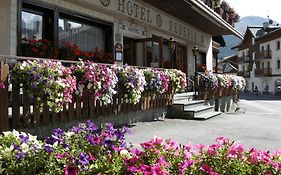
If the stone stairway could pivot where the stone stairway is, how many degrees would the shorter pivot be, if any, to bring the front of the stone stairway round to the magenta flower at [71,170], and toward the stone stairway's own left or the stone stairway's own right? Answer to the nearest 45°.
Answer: approximately 45° to the stone stairway's own right

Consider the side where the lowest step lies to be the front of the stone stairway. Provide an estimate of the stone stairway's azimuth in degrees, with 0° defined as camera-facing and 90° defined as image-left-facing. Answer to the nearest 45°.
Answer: approximately 315°

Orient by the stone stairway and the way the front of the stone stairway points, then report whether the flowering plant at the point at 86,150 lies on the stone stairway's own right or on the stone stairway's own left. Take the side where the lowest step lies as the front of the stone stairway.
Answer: on the stone stairway's own right

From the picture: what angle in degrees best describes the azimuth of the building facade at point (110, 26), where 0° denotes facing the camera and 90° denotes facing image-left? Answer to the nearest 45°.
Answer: approximately 315°

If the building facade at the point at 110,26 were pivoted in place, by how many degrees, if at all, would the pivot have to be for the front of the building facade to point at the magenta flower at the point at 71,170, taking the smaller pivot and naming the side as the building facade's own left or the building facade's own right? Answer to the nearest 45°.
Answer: approximately 45° to the building facade's own right

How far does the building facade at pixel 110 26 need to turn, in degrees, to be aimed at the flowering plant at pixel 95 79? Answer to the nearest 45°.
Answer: approximately 45° to its right

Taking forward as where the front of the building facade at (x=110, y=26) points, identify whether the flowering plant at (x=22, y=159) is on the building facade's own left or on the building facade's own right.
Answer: on the building facade's own right
